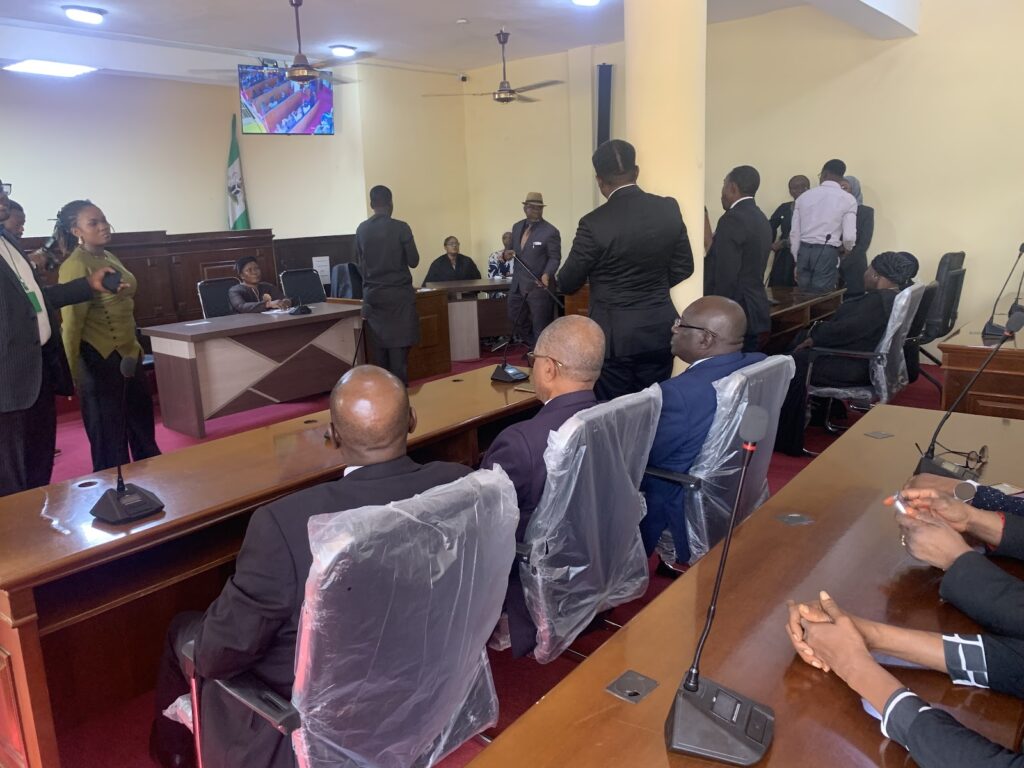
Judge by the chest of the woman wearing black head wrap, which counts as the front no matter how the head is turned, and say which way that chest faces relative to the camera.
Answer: to the viewer's left

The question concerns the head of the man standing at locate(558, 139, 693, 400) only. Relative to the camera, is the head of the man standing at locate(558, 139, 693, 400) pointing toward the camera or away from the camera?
away from the camera

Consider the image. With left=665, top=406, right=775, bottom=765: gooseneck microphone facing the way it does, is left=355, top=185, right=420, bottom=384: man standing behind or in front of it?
behind

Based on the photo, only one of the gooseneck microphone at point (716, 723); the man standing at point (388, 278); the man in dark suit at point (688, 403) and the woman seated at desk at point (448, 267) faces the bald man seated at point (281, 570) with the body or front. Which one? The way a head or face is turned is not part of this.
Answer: the woman seated at desk

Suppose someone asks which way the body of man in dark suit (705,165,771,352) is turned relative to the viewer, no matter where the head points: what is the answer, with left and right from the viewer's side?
facing away from the viewer and to the left of the viewer

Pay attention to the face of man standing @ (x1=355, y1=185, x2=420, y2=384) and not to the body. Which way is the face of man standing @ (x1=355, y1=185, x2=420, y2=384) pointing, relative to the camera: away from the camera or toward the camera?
away from the camera

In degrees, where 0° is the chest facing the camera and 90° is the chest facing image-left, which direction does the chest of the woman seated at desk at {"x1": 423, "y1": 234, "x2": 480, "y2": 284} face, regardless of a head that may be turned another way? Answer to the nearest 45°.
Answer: approximately 0°

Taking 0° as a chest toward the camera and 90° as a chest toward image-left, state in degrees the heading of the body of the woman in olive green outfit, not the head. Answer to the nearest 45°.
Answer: approximately 315°

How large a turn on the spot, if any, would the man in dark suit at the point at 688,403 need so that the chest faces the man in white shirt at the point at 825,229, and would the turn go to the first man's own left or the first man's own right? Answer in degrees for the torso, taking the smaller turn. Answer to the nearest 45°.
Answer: approximately 45° to the first man's own right

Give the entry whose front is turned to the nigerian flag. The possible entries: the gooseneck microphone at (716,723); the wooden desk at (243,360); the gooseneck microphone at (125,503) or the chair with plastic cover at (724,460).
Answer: the chair with plastic cover
